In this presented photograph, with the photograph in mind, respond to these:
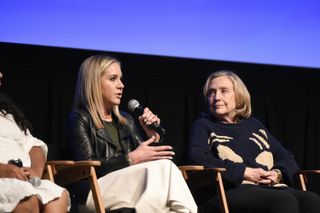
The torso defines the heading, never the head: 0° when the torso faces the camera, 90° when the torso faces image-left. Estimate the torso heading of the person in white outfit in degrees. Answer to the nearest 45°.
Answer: approximately 315°

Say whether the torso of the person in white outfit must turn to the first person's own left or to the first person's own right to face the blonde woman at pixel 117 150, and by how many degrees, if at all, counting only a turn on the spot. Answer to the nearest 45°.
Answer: approximately 90° to the first person's own left

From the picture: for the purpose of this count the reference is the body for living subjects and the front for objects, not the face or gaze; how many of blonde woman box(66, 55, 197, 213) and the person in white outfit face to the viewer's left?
0

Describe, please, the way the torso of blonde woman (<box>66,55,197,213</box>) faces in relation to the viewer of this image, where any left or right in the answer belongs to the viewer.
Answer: facing the viewer and to the right of the viewer

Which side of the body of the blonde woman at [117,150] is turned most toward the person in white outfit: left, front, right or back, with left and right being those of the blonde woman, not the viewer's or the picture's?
right
